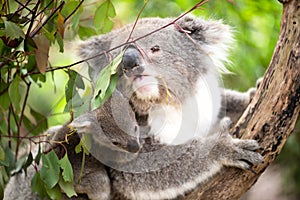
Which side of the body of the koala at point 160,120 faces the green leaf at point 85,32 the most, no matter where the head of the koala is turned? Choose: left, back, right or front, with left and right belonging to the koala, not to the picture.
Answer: right

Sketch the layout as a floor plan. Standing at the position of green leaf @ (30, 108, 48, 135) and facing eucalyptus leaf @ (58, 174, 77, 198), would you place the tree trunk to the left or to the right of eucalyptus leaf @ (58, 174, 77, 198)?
left

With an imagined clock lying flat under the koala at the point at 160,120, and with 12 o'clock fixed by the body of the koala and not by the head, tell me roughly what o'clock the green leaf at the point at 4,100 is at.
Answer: The green leaf is roughly at 2 o'clock from the koala.

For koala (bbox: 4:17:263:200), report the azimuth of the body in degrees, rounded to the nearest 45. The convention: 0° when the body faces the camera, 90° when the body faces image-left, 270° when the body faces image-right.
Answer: approximately 45°

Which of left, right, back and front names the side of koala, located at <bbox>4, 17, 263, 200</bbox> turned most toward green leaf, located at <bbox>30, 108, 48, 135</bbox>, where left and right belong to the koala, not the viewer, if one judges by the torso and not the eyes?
right

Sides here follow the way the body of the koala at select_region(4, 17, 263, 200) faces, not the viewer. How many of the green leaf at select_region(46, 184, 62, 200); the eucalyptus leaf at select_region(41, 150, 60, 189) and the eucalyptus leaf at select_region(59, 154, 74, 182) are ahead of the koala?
3
